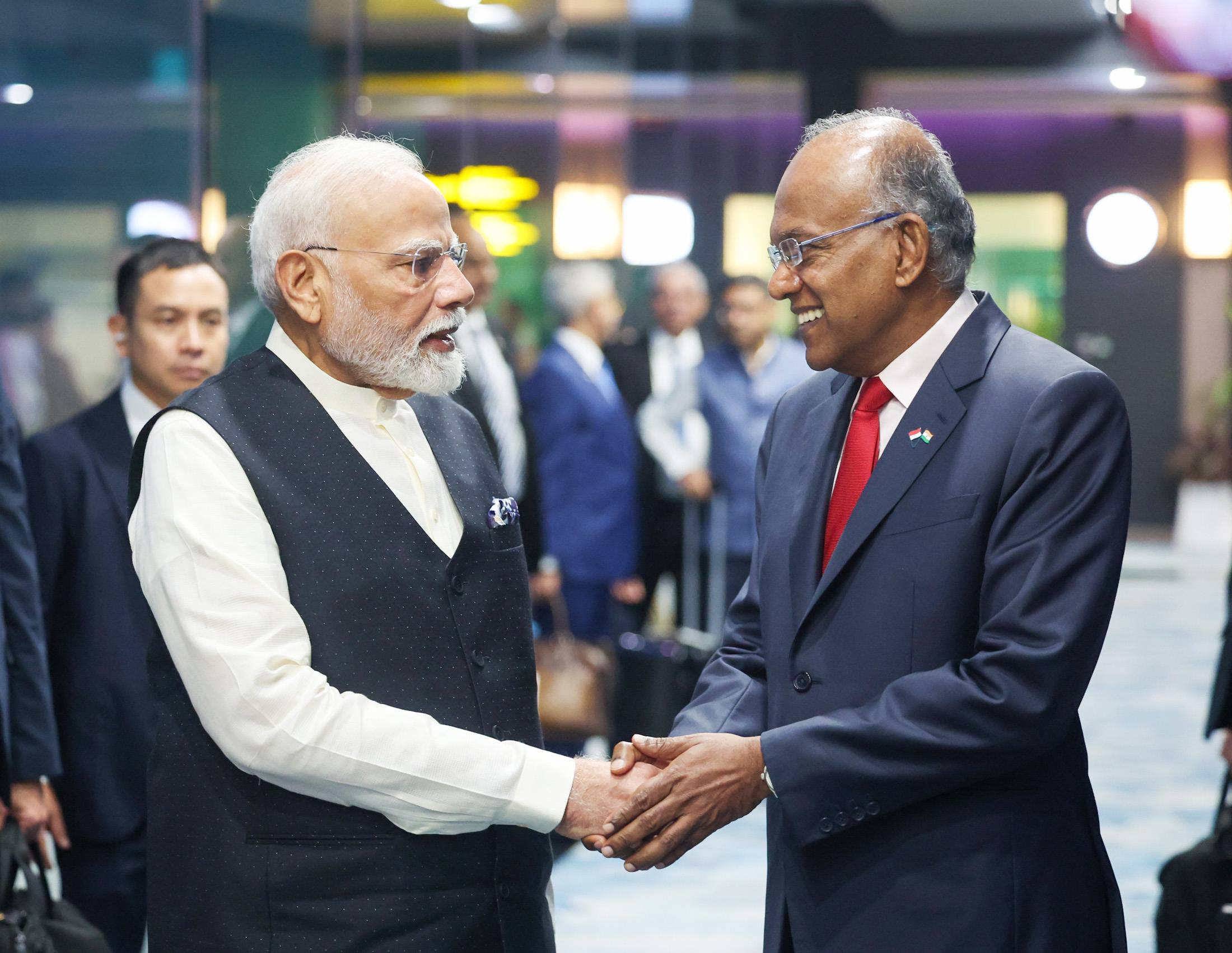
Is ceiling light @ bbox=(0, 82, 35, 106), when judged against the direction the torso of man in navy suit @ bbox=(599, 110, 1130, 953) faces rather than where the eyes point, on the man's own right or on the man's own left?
on the man's own right

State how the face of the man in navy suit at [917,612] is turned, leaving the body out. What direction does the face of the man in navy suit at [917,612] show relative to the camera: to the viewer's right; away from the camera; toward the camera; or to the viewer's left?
to the viewer's left

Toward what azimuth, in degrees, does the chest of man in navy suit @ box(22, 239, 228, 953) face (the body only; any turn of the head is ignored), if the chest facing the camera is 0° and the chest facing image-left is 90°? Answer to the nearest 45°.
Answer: approximately 315°

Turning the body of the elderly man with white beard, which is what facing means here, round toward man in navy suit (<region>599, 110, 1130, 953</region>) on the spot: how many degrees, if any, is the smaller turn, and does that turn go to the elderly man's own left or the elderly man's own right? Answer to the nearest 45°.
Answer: approximately 45° to the elderly man's own left

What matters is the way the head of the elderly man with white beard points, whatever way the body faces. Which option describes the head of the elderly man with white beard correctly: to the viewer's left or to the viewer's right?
to the viewer's right

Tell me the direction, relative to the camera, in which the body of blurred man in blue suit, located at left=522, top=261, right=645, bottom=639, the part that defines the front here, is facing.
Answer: to the viewer's right

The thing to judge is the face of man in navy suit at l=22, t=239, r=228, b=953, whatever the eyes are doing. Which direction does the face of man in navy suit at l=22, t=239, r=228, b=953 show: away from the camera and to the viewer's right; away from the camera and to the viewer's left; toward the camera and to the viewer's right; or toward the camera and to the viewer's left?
toward the camera and to the viewer's right

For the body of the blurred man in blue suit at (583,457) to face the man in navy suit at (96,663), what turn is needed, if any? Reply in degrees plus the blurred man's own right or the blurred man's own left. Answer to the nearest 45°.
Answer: approximately 90° to the blurred man's own right

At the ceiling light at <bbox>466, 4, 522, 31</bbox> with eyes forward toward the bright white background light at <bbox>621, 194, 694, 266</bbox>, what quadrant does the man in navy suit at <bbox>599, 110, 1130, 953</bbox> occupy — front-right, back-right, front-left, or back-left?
back-right

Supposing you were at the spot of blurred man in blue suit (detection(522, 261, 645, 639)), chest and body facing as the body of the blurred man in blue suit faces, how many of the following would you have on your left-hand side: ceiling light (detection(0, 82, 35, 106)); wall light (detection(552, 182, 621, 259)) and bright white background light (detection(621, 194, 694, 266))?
2

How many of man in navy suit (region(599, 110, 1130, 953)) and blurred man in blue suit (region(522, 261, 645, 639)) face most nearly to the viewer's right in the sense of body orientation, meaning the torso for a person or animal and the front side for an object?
1

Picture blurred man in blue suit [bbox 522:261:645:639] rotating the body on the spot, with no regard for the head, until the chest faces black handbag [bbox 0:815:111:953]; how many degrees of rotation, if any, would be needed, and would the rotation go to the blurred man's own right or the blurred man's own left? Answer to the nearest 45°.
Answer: approximately 90° to the blurred man's own right

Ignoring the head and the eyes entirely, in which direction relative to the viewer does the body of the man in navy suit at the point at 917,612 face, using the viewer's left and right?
facing the viewer and to the left of the viewer
